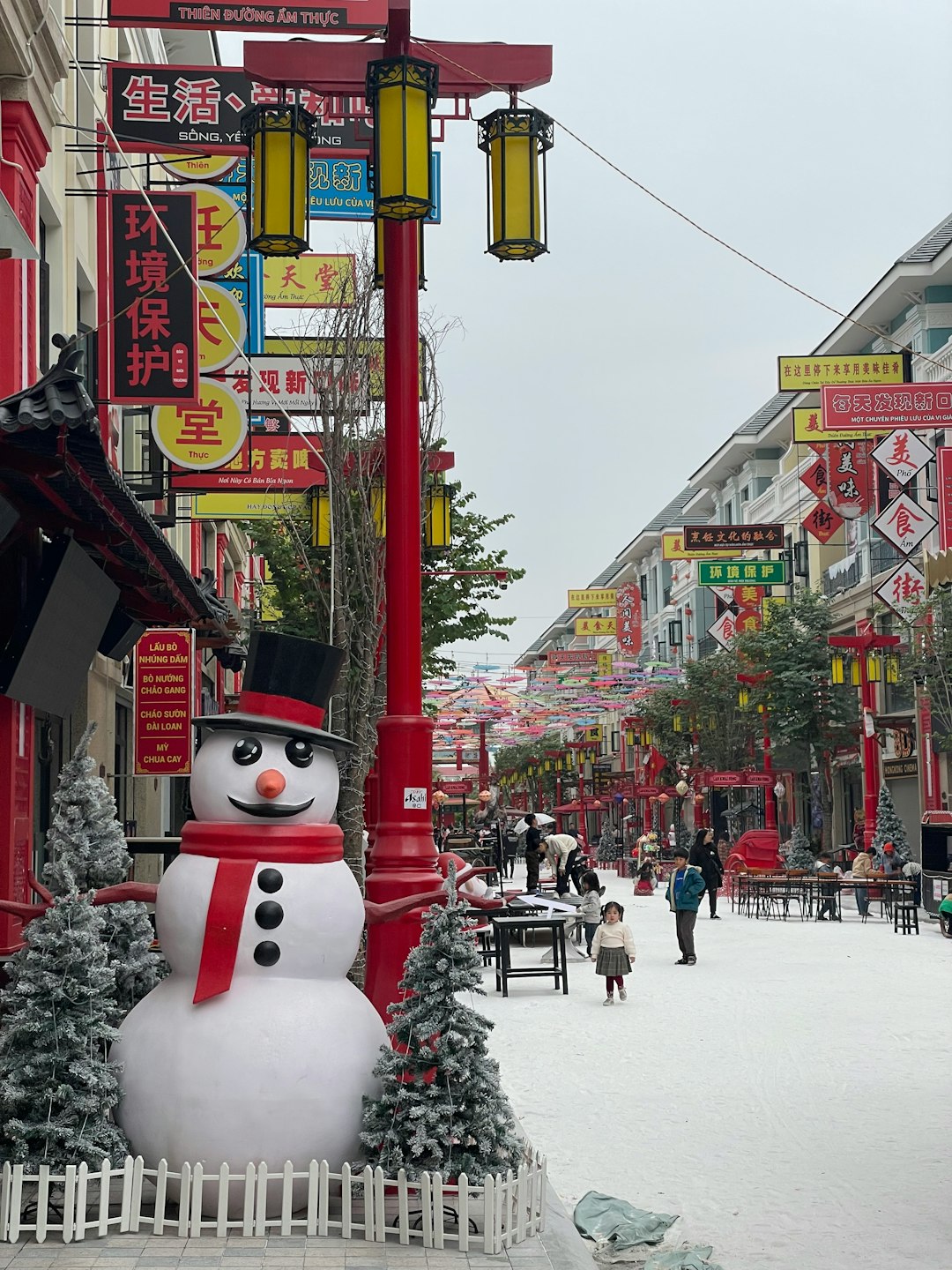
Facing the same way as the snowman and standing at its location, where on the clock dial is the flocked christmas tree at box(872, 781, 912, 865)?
The flocked christmas tree is roughly at 7 o'clock from the snowman.

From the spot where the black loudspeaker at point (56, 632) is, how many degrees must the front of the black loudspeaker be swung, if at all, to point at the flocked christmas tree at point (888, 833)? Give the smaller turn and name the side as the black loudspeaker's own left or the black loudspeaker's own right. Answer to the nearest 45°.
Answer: approximately 90° to the black loudspeaker's own left

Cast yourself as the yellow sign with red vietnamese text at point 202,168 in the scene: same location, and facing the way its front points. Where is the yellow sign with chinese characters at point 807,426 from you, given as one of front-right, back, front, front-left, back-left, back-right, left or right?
back-left

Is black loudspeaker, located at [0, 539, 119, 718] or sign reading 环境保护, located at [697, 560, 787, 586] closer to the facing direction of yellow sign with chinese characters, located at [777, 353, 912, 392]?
the black loudspeaker

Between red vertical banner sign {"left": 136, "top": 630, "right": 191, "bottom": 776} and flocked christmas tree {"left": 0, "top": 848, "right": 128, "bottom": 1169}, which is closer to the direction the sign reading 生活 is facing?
the flocked christmas tree

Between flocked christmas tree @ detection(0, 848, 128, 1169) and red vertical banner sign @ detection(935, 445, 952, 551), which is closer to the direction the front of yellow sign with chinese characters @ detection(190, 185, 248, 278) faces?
the flocked christmas tree
